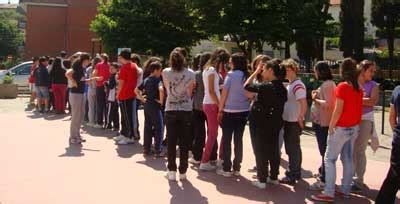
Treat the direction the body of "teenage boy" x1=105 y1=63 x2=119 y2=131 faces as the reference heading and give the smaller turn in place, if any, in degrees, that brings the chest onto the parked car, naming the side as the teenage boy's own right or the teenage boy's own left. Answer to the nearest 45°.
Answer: approximately 90° to the teenage boy's own right

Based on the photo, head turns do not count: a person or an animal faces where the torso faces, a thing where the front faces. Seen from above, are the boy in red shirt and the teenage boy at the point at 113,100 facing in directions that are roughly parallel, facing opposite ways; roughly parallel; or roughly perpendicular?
roughly parallel

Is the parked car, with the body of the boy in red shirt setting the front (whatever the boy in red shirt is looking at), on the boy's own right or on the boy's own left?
on the boy's own right

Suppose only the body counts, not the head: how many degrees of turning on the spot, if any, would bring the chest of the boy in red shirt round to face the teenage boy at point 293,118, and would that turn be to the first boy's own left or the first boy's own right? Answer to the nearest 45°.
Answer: approximately 135° to the first boy's own left

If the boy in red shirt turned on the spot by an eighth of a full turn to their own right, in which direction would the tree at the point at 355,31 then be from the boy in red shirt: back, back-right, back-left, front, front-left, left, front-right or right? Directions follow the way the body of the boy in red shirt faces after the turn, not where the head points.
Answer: right

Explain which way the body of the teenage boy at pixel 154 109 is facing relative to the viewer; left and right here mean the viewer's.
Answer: facing away from the viewer and to the right of the viewer

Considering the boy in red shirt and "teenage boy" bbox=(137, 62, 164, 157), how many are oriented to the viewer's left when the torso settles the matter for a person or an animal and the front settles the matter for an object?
1

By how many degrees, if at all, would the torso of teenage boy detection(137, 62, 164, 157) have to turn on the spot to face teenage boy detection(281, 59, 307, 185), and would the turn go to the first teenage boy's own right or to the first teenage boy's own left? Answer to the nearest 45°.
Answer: approximately 90° to the first teenage boy's own right

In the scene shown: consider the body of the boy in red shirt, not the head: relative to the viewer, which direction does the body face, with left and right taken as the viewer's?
facing to the left of the viewer

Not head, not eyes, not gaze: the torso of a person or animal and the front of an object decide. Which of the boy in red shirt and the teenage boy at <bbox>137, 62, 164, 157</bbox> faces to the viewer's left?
the boy in red shirt

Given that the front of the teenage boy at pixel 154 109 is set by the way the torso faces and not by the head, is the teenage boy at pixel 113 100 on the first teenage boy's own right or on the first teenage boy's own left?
on the first teenage boy's own left
